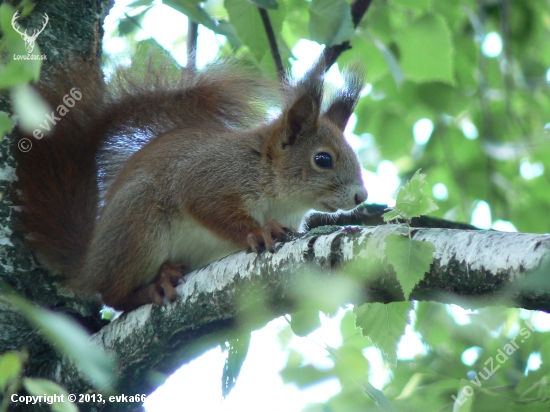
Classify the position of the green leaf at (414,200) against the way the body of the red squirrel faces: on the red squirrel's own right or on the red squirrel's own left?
on the red squirrel's own right

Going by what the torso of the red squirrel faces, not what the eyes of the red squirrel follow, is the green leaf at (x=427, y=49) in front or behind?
in front

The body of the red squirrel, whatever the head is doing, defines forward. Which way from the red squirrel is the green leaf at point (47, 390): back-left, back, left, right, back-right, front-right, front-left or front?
right

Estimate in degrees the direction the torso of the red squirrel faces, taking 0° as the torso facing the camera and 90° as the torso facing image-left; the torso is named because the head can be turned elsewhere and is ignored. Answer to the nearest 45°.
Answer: approximately 270°

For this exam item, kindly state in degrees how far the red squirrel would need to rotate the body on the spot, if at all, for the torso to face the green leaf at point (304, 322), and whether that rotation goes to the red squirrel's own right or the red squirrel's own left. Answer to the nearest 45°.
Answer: approximately 45° to the red squirrel's own right

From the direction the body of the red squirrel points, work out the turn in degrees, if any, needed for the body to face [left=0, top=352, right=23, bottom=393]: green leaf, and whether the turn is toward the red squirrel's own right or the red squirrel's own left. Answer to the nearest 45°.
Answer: approximately 90° to the red squirrel's own right
